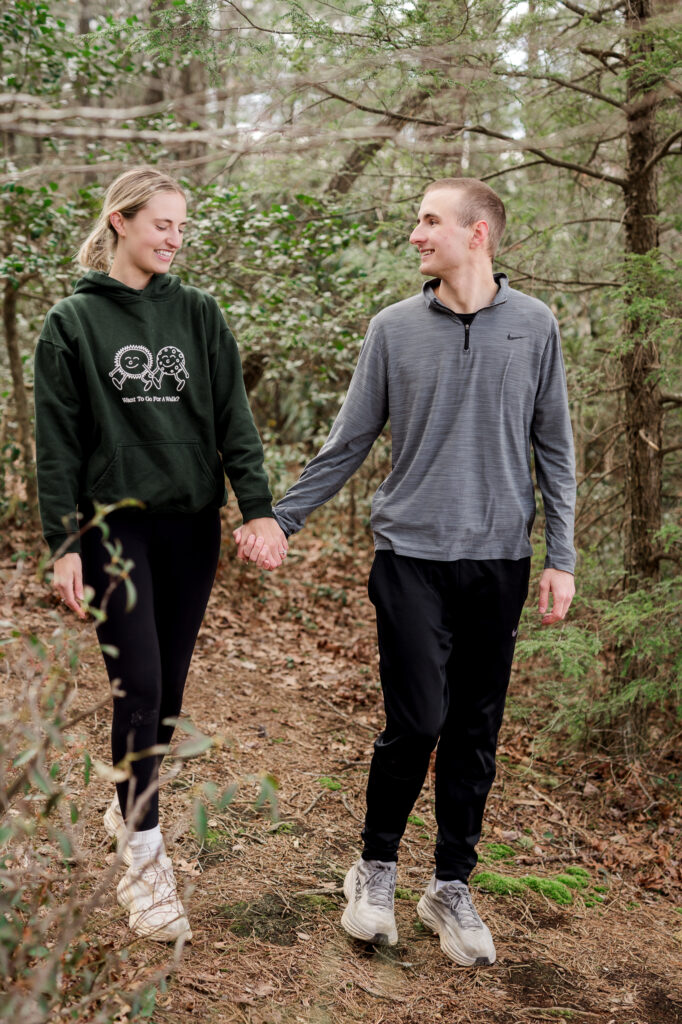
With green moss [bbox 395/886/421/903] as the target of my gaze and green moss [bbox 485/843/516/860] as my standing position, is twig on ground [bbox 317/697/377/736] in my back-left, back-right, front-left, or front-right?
back-right

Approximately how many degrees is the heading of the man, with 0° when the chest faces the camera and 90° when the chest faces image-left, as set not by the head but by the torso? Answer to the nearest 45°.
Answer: approximately 0°

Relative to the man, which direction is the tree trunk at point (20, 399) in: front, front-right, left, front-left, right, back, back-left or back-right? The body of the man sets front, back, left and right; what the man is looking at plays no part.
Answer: back-right

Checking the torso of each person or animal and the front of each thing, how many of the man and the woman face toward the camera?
2

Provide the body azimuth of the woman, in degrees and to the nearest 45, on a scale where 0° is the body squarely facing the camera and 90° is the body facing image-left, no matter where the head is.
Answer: approximately 0°

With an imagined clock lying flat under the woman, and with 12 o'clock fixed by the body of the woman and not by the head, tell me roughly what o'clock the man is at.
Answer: The man is roughly at 9 o'clock from the woman.
